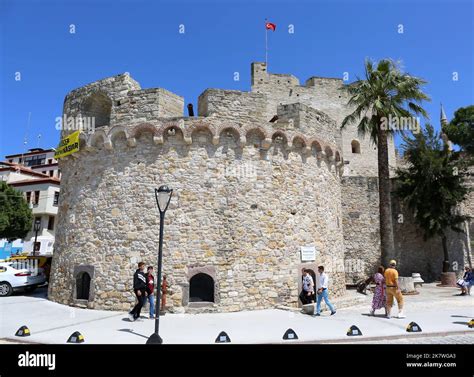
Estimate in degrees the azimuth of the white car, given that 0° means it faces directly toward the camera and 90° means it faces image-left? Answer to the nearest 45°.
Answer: approximately 135°

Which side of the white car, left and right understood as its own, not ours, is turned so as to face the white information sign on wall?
back

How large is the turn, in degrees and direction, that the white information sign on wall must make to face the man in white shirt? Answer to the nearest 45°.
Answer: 0° — it already faces them

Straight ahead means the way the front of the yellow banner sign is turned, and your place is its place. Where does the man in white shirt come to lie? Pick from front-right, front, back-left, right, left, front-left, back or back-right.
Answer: left

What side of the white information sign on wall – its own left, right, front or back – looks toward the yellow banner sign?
right

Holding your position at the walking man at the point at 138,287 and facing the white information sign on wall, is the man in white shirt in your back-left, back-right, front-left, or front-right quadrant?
front-right

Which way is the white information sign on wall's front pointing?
toward the camera

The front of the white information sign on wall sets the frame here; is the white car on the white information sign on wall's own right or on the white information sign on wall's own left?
on the white information sign on wall's own right
